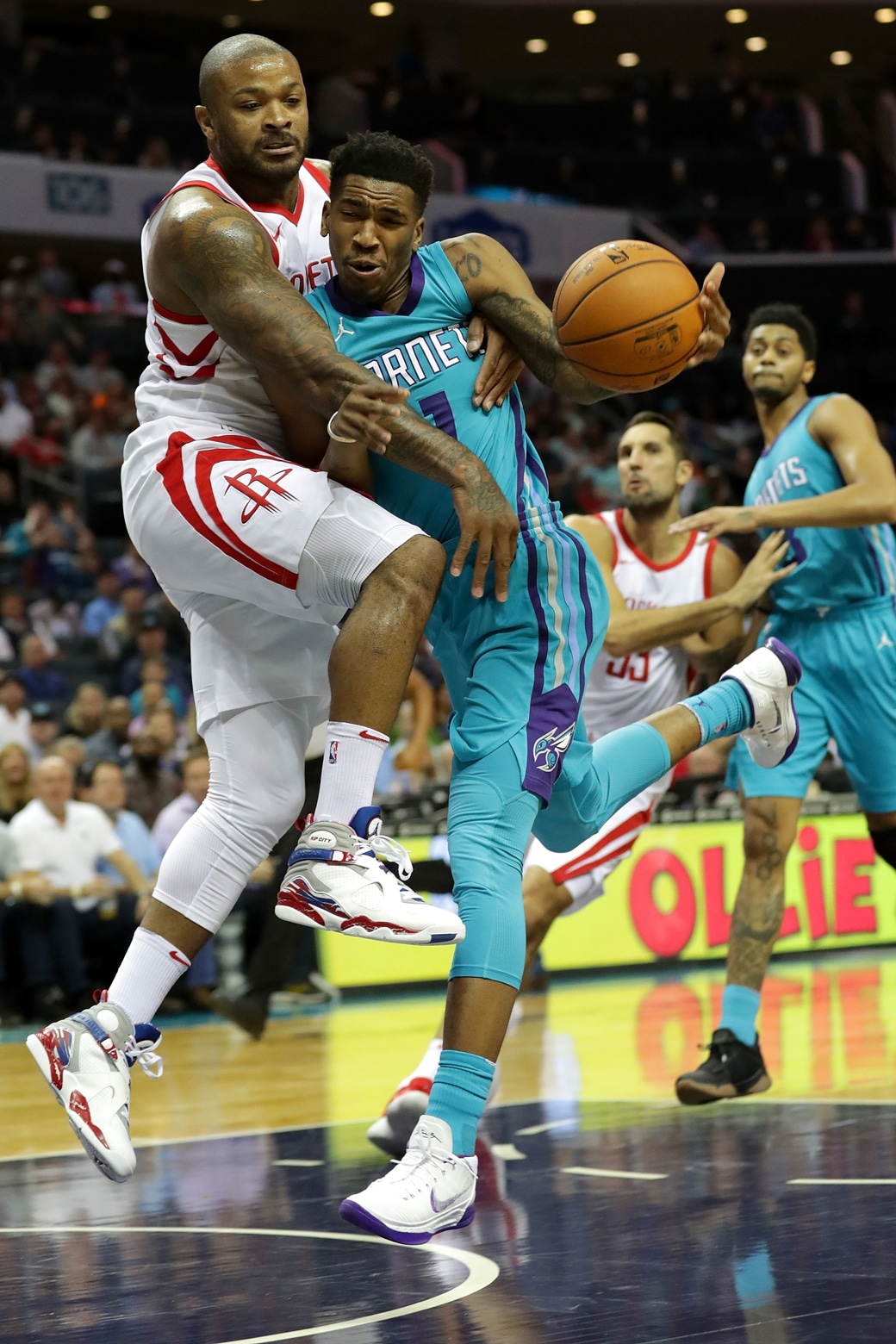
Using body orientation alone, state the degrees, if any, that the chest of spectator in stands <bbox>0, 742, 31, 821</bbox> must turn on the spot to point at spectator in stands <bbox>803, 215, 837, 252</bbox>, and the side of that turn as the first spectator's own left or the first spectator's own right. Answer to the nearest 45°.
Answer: approximately 135° to the first spectator's own left

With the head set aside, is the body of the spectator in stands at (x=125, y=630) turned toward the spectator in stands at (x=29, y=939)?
yes

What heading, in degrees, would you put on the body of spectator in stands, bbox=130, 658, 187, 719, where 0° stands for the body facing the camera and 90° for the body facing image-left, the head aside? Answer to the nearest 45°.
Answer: approximately 0°

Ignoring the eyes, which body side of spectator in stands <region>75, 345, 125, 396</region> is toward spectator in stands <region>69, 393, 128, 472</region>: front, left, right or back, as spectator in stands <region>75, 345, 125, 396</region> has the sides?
front

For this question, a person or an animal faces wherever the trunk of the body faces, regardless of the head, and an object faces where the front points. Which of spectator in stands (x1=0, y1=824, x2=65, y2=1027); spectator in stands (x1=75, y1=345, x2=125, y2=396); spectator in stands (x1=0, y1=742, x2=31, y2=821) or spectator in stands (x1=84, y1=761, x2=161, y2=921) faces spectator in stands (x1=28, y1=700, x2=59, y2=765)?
spectator in stands (x1=75, y1=345, x2=125, y2=396)

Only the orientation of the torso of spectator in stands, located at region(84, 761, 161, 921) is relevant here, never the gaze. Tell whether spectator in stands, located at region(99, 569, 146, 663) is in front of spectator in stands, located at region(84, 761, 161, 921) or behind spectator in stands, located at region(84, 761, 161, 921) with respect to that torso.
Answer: behind

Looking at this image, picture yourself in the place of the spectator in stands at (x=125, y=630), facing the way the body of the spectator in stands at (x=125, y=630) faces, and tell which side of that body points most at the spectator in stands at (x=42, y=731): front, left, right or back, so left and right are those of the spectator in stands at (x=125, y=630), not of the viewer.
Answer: front

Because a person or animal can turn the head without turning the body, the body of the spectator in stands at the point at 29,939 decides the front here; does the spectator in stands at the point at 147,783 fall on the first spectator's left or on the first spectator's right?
on the first spectator's left

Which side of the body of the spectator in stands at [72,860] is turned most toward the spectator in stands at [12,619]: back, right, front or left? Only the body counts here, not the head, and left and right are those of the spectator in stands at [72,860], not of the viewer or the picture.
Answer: back
